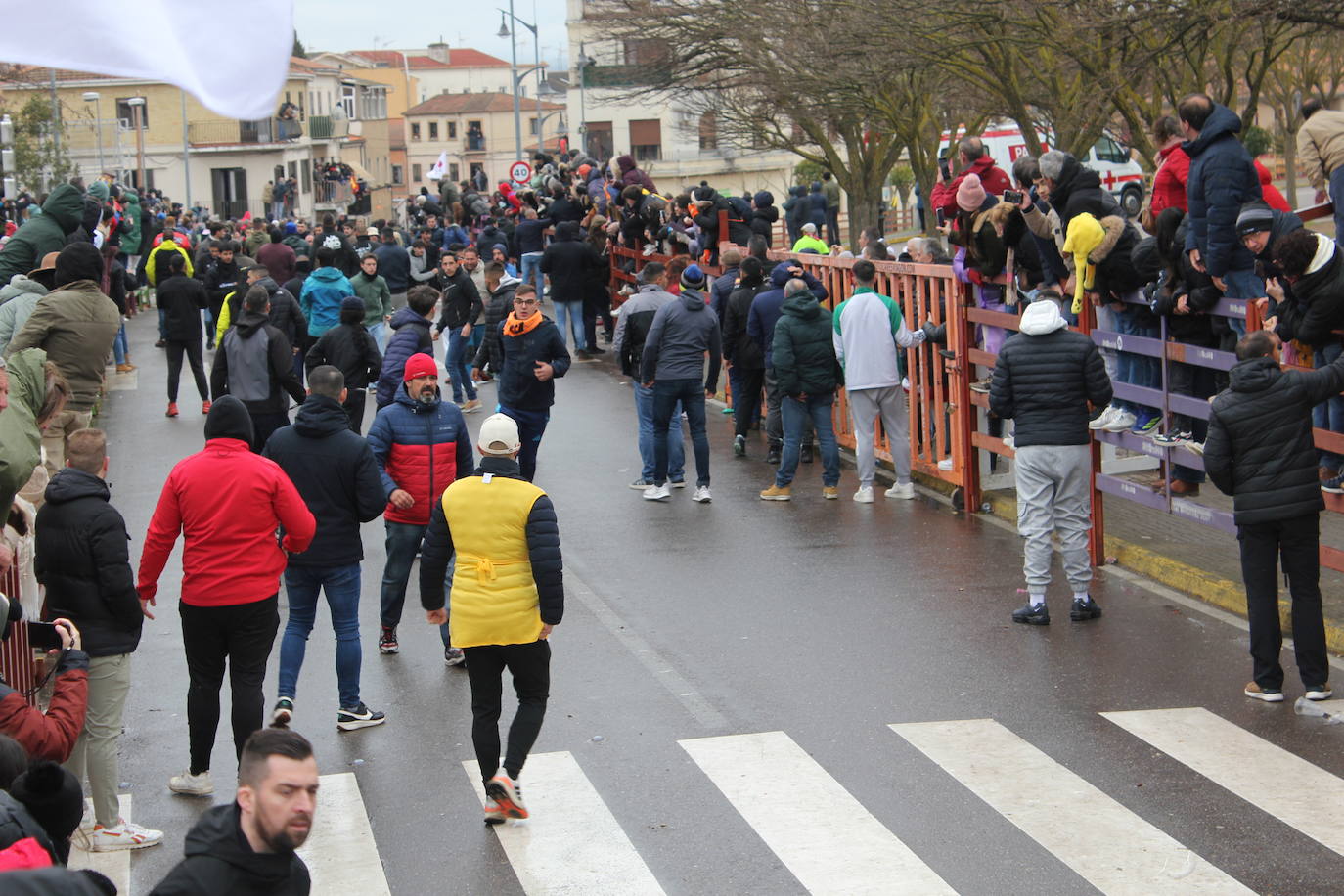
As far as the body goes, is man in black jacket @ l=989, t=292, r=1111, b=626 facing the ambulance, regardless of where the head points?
yes

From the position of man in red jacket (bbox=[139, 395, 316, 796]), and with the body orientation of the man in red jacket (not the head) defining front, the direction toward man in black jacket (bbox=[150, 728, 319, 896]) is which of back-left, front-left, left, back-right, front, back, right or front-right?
back

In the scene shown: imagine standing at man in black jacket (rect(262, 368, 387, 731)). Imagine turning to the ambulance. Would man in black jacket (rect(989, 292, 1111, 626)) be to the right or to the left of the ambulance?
right

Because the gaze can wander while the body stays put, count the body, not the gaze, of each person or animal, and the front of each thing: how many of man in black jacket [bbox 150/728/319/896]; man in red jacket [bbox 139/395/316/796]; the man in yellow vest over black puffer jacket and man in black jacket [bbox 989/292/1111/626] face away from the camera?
3

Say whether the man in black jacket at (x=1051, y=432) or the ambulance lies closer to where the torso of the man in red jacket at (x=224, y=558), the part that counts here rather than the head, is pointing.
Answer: the ambulance

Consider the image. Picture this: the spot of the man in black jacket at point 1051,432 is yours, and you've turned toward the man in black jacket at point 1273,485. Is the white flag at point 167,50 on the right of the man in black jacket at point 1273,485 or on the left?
right

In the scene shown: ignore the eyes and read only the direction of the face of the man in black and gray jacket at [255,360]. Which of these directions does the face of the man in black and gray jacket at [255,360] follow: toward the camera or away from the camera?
away from the camera

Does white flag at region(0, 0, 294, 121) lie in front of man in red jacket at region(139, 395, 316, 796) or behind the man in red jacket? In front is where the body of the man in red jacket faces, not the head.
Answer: behind

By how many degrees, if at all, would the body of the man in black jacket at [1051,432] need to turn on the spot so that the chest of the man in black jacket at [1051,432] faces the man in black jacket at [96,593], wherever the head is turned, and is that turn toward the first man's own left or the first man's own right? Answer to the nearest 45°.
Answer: approximately 135° to the first man's own left

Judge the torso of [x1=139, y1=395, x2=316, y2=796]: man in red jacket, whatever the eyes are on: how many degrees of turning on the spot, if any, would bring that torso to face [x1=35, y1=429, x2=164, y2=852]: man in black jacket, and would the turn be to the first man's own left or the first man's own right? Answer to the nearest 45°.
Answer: approximately 135° to the first man's own left

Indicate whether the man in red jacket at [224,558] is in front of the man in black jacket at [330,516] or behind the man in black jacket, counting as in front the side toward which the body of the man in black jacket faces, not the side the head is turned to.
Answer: behind

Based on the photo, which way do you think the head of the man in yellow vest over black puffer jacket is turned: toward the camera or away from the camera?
away from the camera

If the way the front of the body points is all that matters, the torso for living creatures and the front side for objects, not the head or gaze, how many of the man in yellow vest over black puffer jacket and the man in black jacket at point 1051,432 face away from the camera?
2

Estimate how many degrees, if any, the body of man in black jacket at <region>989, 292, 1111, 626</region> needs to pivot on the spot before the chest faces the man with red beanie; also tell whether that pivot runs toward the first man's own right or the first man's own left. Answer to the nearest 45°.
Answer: approximately 90° to the first man's own left

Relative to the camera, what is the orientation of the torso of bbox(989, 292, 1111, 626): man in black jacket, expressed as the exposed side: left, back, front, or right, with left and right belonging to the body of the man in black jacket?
back

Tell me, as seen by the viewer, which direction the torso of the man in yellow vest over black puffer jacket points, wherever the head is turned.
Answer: away from the camera

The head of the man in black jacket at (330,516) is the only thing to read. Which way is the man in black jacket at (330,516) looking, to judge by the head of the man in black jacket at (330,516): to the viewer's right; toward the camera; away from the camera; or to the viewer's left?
away from the camera

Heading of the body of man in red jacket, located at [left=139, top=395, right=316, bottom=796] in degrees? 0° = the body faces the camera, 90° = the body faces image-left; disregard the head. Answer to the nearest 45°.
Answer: approximately 180°

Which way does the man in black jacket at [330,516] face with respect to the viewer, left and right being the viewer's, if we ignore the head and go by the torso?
facing away from the viewer

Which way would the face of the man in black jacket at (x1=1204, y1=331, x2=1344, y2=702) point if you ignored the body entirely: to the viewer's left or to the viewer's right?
to the viewer's right
